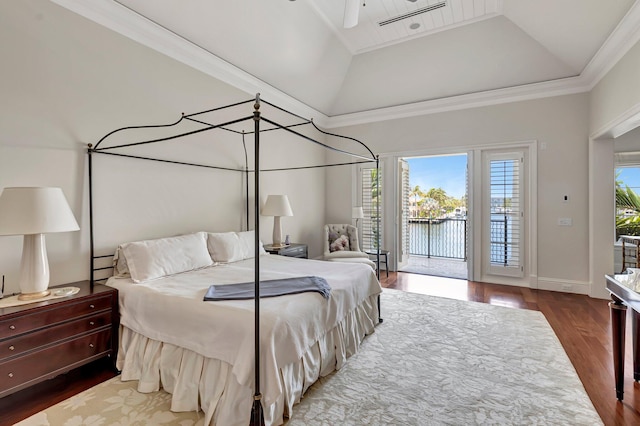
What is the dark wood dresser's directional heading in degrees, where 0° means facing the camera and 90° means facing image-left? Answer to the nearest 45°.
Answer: approximately 315°

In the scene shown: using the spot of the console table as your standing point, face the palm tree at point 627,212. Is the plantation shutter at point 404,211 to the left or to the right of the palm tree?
left

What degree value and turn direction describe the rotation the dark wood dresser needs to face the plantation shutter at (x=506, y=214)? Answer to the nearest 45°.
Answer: approximately 45° to its left

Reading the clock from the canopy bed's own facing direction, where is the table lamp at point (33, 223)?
The table lamp is roughly at 5 o'clock from the canopy bed.

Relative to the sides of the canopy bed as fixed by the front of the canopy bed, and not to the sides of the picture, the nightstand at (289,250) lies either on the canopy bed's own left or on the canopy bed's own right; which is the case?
on the canopy bed's own left

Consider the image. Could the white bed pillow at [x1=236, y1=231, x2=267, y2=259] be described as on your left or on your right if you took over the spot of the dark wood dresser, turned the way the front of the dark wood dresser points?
on your left

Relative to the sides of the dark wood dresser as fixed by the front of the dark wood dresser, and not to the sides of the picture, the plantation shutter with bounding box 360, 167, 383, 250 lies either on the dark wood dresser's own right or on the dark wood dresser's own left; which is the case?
on the dark wood dresser's own left

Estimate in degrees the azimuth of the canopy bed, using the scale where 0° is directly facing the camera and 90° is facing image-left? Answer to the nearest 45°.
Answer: approximately 315°

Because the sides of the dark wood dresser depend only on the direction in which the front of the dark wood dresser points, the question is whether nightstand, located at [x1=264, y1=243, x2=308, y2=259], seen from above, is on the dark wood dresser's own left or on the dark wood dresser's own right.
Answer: on the dark wood dresser's own left
